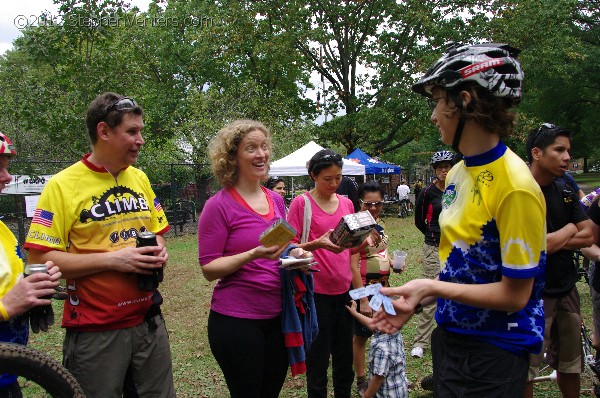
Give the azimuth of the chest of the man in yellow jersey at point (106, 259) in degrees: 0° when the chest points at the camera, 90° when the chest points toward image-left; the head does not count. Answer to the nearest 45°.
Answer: approximately 315°

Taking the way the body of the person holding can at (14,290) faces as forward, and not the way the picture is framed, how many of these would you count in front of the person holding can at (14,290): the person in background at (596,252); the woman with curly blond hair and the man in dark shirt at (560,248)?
3

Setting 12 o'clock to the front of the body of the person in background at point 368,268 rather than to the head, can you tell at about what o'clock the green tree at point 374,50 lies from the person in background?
The green tree is roughly at 6 o'clock from the person in background.

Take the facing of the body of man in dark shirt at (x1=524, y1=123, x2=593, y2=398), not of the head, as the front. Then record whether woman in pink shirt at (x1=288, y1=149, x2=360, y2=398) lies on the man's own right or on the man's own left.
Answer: on the man's own right

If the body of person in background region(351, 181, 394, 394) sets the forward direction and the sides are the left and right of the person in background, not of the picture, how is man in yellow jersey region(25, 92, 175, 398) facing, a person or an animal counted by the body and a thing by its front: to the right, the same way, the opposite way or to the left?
to the left

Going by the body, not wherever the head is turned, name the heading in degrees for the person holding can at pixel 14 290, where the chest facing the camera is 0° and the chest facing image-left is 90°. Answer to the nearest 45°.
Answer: approximately 270°
